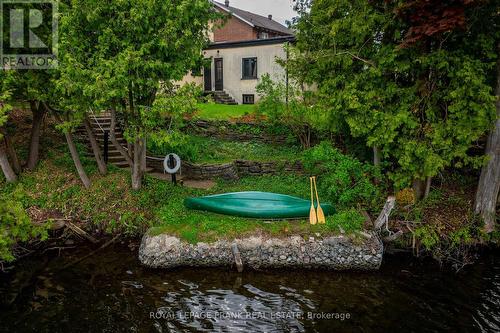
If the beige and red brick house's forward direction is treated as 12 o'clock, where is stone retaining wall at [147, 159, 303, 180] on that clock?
The stone retaining wall is roughly at 12 o'clock from the beige and red brick house.

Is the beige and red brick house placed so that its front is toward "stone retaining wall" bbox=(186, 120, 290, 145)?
yes

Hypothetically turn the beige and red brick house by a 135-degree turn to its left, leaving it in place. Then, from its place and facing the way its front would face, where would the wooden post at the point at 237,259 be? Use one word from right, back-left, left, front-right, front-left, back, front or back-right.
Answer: back-right

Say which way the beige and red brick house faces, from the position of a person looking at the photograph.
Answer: facing the viewer

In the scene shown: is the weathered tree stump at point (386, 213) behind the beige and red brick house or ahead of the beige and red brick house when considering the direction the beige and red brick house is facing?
ahead

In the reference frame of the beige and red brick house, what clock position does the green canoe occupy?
The green canoe is roughly at 12 o'clock from the beige and red brick house.

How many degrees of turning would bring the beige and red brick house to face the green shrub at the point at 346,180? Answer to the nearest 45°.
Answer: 0° — it already faces it

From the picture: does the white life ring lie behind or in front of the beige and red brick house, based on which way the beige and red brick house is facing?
in front
